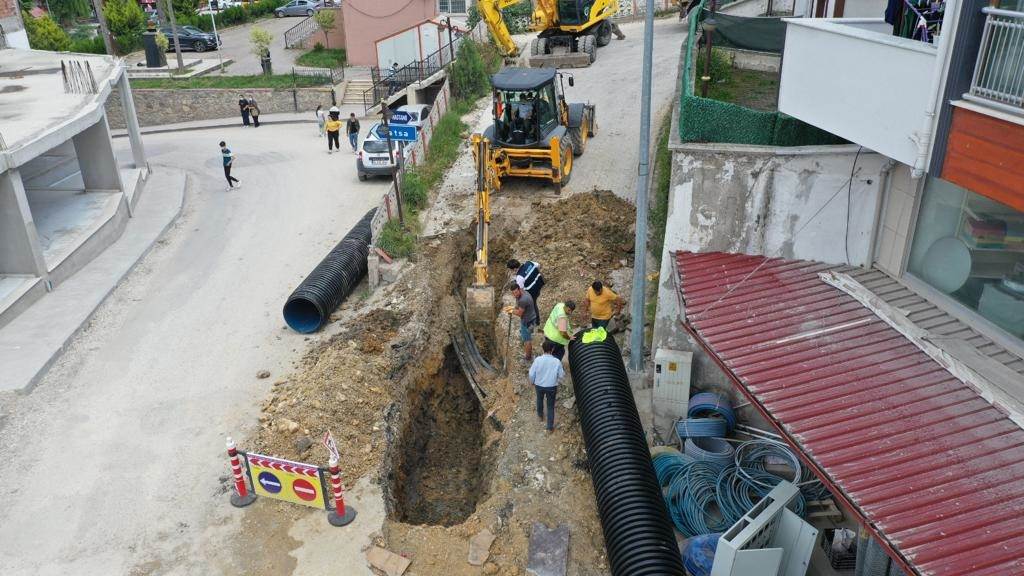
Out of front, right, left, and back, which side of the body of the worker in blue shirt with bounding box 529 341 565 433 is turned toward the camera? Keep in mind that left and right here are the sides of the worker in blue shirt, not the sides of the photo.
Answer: back

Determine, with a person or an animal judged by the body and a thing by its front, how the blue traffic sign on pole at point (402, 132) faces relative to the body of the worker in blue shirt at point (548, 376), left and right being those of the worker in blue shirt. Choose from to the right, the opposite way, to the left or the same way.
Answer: the opposite way

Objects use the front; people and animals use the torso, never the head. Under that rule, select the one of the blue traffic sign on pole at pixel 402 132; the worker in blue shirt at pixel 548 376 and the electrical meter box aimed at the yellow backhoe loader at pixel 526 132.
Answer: the worker in blue shirt

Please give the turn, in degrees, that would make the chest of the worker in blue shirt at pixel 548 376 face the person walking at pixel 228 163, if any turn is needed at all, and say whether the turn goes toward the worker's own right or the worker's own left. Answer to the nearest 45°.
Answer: approximately 45° to the worker's own left

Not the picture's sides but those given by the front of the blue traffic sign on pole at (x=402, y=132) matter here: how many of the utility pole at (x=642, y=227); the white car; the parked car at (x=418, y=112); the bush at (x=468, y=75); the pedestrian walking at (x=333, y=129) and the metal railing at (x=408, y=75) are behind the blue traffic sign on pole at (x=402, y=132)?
5

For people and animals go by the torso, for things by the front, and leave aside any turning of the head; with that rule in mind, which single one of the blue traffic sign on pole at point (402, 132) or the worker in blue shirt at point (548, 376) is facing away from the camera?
the worker in blue shirt

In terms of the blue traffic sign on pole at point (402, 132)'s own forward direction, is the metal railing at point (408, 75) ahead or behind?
behind

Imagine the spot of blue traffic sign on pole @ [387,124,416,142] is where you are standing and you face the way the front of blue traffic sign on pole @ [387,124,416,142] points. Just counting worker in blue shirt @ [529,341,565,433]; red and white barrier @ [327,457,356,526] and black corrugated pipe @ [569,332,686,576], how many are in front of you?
3
